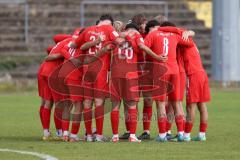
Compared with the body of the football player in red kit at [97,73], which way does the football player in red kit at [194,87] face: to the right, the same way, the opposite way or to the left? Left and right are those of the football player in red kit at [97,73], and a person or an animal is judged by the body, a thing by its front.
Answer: to the left

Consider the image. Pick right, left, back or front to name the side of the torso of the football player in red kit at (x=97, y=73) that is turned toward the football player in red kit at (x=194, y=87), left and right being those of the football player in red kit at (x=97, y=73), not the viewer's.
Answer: right

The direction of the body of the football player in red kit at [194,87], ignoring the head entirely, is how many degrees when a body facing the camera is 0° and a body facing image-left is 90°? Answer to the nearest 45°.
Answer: approximately 90°

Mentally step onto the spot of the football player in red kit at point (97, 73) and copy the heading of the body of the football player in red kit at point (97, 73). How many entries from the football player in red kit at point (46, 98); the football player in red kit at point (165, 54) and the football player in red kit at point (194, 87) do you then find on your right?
2

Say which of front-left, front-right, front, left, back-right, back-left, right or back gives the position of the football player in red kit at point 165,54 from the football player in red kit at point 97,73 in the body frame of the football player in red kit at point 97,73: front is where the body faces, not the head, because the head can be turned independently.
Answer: right

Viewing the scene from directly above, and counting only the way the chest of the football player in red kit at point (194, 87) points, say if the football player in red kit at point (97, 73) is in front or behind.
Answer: in front

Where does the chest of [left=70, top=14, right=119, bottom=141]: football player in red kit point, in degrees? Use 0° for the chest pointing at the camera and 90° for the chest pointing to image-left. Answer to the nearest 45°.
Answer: approximately 180°

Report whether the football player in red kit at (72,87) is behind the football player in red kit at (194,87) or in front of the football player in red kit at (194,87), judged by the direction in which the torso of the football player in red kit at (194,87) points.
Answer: in front
